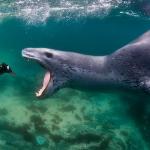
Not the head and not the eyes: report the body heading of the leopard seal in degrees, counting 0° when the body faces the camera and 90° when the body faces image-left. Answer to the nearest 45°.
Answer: approximately 90°
